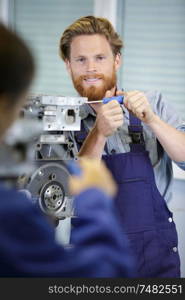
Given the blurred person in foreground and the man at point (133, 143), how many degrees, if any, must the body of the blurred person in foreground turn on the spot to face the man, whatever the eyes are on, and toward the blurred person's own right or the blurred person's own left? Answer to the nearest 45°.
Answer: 0° — they already face them

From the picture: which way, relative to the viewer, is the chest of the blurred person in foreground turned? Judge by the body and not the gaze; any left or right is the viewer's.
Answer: facing away from the viewer

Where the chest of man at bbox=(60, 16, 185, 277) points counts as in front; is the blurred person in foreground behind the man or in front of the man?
in front

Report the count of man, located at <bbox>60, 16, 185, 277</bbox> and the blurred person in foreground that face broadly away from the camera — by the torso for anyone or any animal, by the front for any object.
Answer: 1

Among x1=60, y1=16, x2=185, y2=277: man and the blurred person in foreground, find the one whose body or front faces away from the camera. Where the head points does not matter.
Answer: the blurred person in foreground

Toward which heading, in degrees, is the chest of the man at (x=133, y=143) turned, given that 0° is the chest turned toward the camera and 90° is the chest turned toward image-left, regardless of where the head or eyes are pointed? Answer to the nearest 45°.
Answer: approximately 45°
